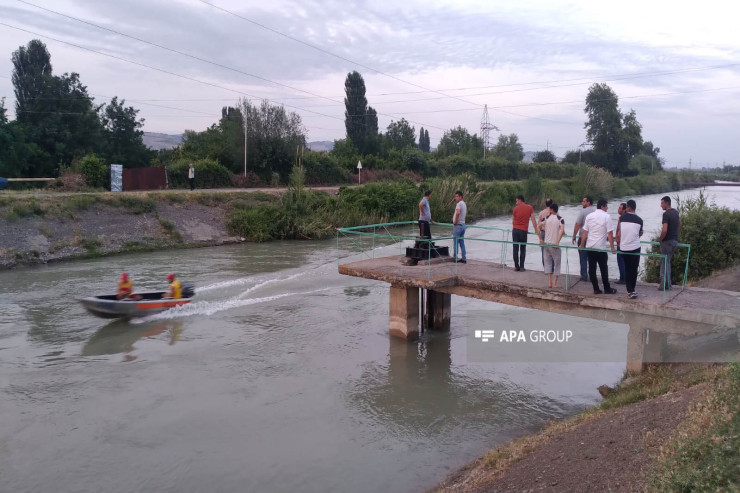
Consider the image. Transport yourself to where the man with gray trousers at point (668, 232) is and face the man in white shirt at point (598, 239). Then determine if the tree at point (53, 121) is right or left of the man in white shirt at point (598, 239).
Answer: right

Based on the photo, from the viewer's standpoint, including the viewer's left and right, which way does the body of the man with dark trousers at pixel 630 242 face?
facing away from the viewer
